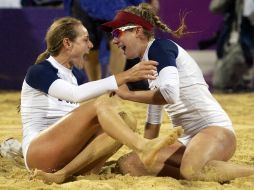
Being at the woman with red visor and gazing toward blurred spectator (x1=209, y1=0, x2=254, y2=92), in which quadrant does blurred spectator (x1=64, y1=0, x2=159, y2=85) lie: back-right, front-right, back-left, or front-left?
front-left

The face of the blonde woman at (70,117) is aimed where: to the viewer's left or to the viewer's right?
to the viewer's right

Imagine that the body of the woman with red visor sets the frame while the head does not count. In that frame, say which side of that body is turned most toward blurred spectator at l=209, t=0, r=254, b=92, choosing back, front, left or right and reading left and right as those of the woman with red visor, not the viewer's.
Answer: right

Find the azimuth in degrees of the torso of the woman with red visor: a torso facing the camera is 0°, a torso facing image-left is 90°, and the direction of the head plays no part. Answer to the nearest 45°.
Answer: approximately 90°

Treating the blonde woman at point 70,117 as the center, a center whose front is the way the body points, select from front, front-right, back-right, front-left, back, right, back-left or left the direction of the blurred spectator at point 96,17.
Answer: left

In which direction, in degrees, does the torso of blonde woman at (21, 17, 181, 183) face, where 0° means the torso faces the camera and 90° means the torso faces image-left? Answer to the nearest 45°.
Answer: approximately 270°
